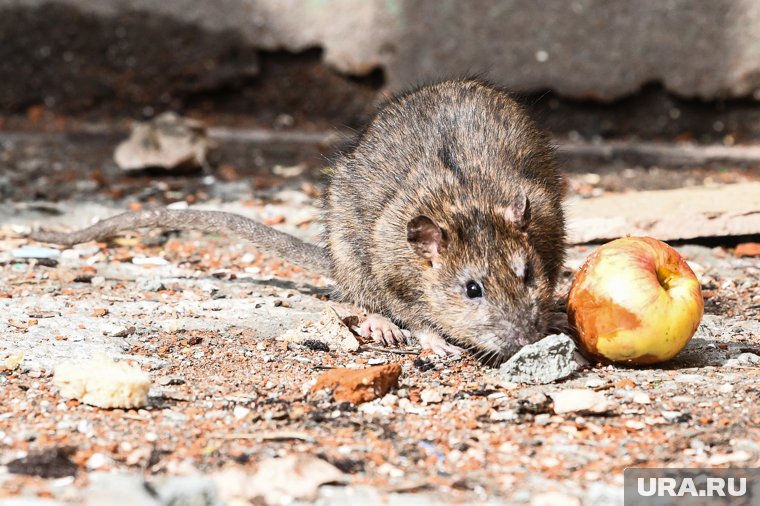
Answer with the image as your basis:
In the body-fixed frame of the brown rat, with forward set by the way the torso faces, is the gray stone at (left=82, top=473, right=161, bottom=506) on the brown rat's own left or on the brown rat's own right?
on the brown rat's own right

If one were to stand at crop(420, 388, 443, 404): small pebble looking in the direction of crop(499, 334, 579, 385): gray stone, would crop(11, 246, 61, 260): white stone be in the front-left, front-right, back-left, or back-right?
back-left

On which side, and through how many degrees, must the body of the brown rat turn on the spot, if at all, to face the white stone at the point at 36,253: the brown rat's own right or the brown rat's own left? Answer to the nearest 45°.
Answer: approximately 180°

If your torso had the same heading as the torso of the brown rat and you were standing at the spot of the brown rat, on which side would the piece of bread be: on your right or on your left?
on your right

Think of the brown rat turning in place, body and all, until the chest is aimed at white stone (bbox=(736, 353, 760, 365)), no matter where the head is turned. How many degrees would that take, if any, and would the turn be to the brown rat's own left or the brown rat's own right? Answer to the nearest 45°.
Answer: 0° — it already faces it

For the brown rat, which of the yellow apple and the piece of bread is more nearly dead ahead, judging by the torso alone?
the yellow apple

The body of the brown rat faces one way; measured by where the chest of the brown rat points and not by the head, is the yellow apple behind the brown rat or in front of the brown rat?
in front
